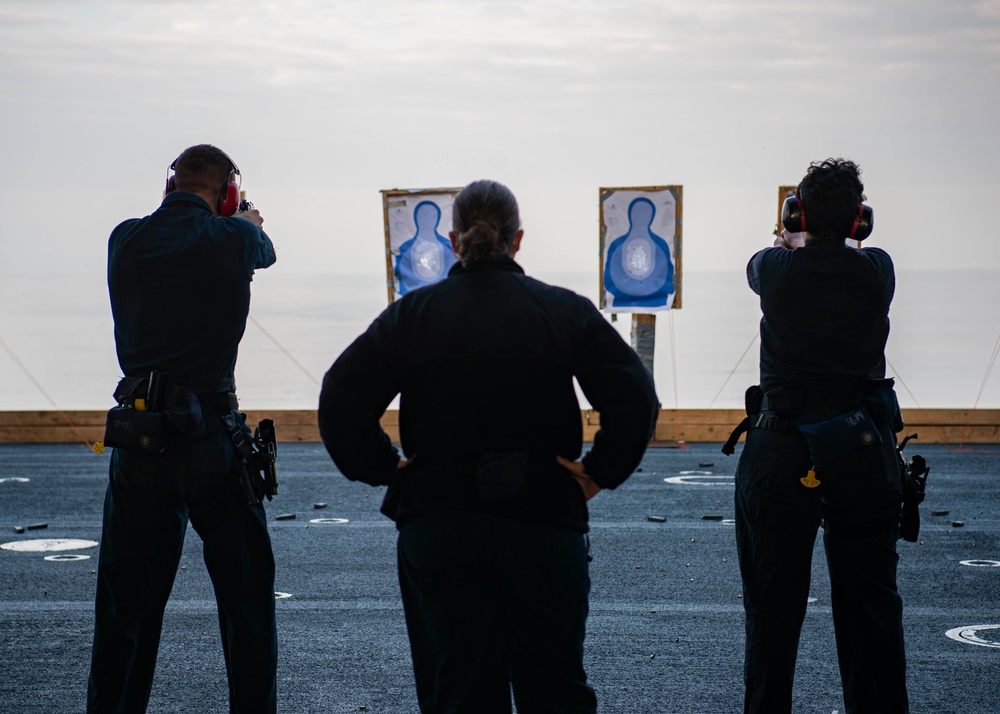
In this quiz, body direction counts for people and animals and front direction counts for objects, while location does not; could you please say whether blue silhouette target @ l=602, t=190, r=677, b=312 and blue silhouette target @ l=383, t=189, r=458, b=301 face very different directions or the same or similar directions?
same or similar directions

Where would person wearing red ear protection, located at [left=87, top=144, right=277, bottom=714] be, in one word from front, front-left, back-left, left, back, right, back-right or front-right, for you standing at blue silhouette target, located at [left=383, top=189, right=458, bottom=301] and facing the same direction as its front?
front

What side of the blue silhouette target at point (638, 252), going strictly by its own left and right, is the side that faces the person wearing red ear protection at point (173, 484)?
front

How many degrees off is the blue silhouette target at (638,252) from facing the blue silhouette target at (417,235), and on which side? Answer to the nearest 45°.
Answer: approximately 90° to its right

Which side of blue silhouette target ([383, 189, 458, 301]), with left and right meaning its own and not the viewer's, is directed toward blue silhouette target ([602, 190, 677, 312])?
left

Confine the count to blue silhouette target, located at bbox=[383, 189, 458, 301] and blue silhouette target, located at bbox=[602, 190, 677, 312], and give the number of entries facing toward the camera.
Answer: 2

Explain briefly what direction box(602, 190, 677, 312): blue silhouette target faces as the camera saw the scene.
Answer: facing the viewer

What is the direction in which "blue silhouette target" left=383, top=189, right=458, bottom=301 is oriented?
toward the camera
